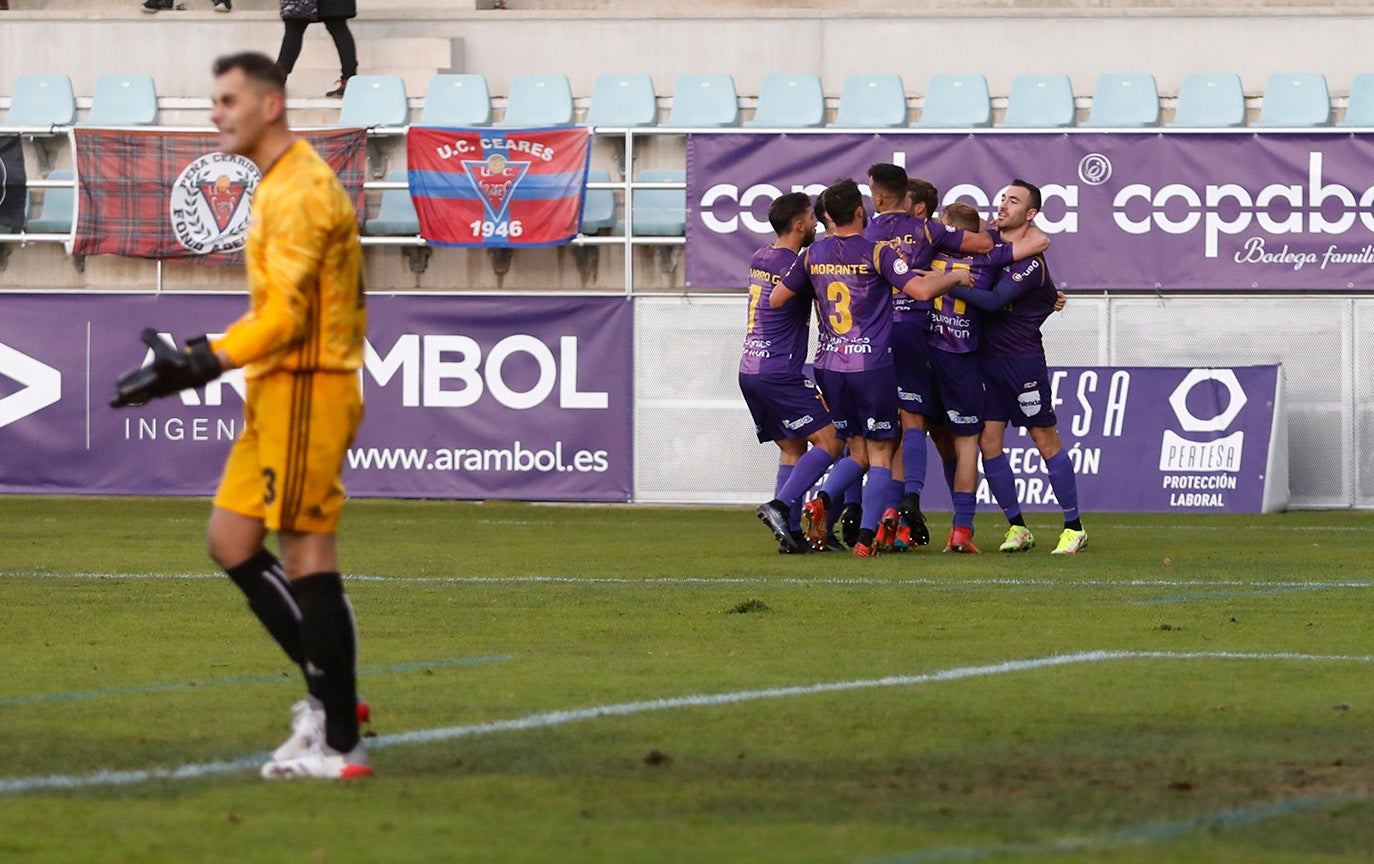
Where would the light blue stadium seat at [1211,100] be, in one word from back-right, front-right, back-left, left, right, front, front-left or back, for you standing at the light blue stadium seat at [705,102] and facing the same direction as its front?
left

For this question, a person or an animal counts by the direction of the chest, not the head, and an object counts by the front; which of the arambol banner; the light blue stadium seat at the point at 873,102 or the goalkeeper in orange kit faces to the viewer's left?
the goalkeeper in orange kit

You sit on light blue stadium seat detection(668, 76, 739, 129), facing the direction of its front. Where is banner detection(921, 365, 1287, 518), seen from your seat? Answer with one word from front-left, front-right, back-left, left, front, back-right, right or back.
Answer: front-left

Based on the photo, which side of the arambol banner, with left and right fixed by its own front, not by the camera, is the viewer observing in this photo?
front

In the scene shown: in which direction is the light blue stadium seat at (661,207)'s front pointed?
toward the camera

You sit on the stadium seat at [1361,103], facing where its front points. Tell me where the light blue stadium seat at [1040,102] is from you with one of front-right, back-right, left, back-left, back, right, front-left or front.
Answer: right

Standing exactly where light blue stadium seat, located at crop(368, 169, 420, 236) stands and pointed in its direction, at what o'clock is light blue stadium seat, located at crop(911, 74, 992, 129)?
light blue stadium seat, located at crop(911, 74, 992, 129) is roughly at 9 o'clock from light blue stadium seat, located at crop(368, 169, 420, 236).

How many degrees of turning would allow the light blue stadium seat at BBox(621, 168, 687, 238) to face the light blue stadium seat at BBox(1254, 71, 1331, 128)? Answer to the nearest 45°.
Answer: approximately 90° to its left

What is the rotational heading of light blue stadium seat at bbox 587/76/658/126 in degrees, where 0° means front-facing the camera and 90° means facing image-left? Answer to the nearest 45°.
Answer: approximately 0°

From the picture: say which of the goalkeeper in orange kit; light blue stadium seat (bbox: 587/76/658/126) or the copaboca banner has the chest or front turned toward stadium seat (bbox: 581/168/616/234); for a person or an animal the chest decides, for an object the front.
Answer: the light blue stadium seat

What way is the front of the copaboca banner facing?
toward the camera

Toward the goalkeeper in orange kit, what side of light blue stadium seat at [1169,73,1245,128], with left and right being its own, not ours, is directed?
front

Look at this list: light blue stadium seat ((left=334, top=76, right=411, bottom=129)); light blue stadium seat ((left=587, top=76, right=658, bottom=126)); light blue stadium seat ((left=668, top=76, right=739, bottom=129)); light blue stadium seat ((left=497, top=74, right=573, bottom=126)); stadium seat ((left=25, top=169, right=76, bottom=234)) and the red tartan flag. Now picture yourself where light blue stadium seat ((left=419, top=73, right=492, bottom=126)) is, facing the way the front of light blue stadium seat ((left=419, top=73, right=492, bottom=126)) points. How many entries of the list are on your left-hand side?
3
